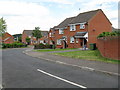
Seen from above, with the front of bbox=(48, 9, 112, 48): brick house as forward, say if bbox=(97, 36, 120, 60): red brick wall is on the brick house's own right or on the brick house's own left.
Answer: on the brick house's own left

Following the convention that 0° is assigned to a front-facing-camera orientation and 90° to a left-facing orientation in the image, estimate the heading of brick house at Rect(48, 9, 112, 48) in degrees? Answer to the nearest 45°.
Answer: approximately 45°
